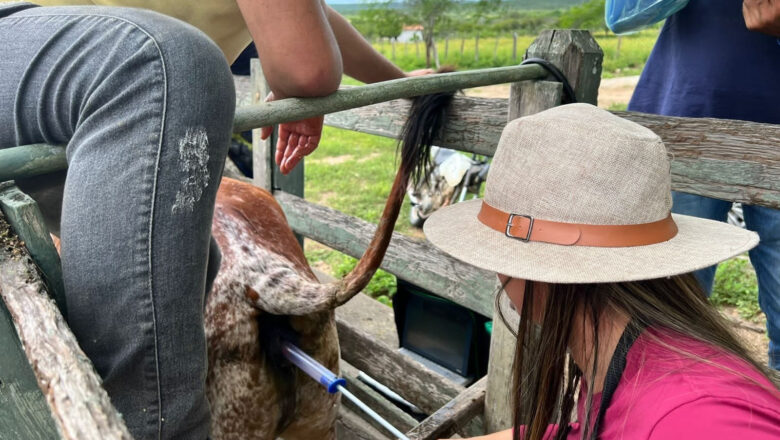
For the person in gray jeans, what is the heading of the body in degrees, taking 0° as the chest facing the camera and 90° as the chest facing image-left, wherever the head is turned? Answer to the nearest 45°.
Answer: approximately 270°

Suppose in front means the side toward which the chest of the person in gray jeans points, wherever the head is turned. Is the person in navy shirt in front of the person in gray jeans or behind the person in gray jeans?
in front

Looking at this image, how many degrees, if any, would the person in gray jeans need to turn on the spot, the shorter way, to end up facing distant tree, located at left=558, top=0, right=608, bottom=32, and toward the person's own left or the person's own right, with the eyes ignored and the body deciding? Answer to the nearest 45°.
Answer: approximately 45° to the person's own left

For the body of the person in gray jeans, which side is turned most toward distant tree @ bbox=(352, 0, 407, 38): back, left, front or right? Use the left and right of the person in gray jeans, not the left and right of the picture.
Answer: left

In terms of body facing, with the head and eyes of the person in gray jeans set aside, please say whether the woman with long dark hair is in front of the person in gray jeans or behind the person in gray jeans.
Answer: in front

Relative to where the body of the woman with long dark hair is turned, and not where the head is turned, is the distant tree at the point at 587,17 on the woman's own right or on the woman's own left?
on the woman's own right

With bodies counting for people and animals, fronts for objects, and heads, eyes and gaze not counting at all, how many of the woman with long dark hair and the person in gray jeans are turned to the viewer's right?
1
